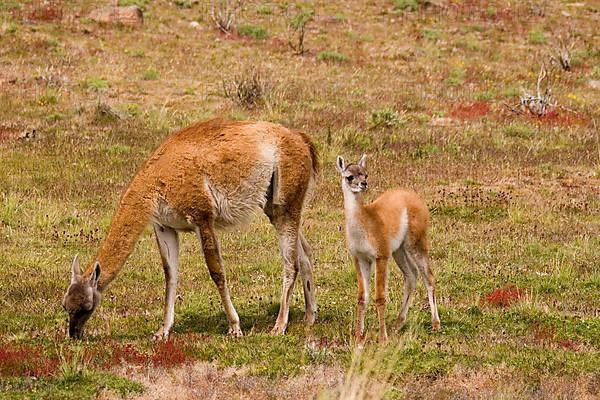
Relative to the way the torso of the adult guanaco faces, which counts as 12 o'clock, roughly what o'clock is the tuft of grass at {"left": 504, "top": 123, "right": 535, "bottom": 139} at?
The tuft of grass is roughly at 4 o'clock from the adult guanaco.

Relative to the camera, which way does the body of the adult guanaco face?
to the viewer's left

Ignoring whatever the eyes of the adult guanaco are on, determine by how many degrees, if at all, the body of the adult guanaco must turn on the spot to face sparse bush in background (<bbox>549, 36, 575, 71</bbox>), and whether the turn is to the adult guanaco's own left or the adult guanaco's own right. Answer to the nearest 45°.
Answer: approximately 135° to the adult guanaco's own right

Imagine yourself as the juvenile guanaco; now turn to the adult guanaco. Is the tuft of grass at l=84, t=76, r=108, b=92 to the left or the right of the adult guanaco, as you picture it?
right

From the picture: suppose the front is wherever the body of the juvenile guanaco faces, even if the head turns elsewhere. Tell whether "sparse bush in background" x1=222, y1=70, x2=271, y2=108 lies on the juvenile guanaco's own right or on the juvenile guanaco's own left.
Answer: on the juvenile guanaco's own right

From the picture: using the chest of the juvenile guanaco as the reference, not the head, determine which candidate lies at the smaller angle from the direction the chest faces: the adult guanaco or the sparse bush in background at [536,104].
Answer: the adult guanaco

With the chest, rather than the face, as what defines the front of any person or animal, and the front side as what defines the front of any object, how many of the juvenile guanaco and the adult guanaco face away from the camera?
0

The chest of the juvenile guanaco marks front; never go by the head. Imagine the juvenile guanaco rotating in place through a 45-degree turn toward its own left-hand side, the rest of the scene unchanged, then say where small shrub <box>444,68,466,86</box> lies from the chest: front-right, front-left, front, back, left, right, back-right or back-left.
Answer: back

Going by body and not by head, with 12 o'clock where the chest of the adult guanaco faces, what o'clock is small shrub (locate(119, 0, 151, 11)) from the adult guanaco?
The small shrub is roughly at 3 o'clock from the adult guanaco.

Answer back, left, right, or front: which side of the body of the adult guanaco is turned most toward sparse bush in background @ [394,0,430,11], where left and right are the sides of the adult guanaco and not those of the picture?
right

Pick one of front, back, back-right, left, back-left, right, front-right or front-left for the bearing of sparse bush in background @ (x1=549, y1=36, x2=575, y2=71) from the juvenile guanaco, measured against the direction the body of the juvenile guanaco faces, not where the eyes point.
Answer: back-right

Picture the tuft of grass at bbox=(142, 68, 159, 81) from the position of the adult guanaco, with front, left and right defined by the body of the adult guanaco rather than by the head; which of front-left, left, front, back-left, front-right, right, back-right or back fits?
right
